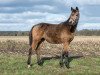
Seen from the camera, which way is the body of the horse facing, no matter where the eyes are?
to the viewer's right
